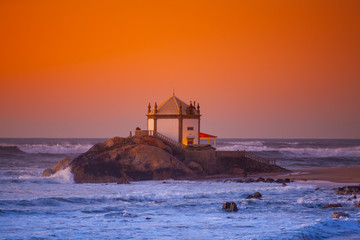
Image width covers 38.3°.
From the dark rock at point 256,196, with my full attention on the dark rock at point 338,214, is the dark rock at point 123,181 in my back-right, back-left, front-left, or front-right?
back-right

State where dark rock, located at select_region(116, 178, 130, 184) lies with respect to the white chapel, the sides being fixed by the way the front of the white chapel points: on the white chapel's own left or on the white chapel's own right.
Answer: on the white chapel's own right

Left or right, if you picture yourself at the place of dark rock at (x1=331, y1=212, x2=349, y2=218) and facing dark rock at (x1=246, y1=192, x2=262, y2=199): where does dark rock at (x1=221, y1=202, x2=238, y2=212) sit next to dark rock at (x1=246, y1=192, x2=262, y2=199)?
left

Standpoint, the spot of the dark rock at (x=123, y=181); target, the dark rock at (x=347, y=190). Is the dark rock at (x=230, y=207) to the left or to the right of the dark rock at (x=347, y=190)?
right

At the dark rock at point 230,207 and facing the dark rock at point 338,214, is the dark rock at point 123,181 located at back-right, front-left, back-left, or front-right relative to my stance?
back-left

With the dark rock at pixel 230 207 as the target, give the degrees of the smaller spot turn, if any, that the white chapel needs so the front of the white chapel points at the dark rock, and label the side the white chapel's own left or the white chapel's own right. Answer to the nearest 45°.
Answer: approximately 45° to the white chapel's own right

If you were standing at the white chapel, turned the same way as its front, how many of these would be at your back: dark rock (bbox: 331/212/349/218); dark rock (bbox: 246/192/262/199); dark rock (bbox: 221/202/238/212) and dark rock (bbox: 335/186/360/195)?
0

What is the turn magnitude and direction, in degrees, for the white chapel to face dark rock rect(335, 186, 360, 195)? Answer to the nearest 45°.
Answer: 0° — it already faces it

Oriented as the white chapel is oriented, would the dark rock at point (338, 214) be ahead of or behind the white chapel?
ahead
